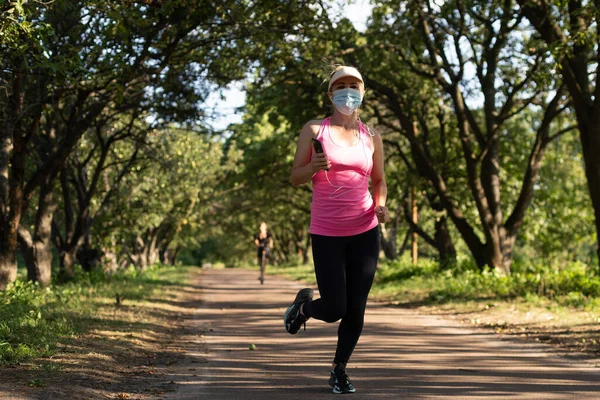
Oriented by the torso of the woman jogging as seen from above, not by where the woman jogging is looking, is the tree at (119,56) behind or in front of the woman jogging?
behind

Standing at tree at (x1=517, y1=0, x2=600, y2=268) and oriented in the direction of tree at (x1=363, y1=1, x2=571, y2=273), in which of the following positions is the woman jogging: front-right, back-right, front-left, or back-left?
back-left

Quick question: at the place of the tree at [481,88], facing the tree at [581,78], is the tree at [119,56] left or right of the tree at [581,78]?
right

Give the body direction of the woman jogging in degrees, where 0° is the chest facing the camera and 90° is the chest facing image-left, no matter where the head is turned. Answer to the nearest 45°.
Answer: approximately 0°

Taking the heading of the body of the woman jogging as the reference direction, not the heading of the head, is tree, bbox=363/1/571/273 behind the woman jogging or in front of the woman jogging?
behind

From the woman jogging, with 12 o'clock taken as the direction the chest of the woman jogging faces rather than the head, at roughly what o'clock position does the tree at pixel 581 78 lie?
The tree is roughly at 7 o'clock from the woman jogging.
